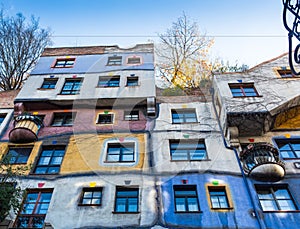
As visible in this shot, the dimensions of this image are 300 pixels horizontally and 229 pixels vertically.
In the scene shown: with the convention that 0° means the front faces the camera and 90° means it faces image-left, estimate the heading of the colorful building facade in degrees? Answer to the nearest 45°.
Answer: approximately 0°
